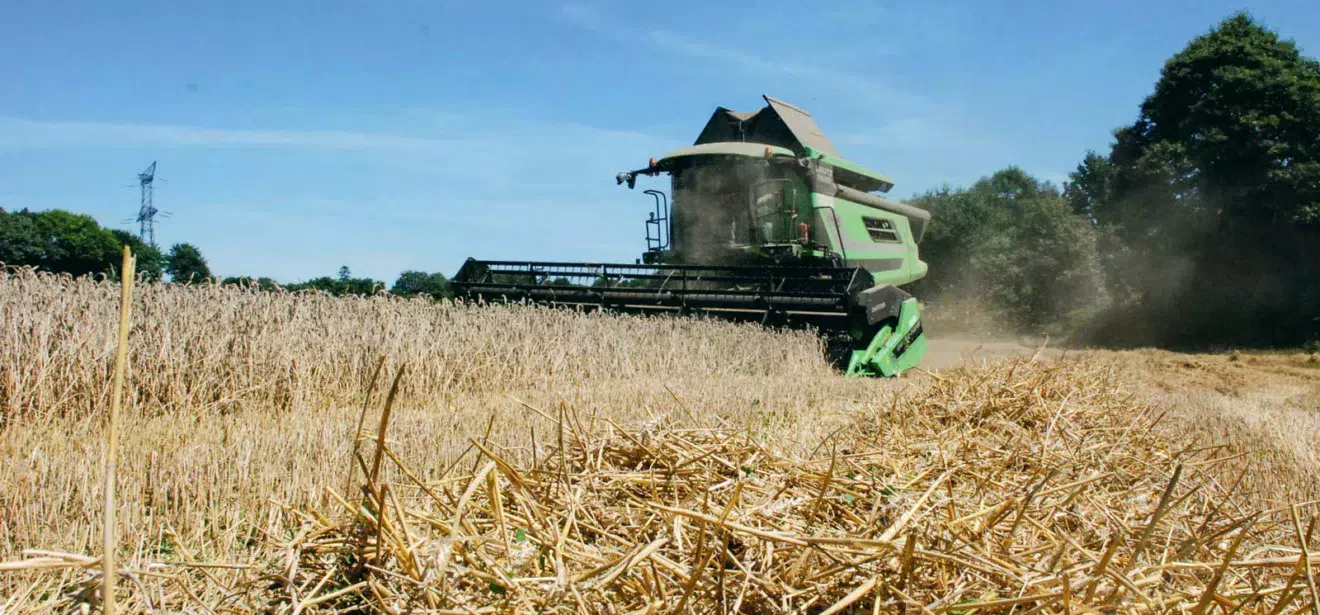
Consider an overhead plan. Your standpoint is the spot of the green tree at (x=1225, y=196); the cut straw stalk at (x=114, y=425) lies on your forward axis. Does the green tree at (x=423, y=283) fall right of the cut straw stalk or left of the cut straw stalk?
right

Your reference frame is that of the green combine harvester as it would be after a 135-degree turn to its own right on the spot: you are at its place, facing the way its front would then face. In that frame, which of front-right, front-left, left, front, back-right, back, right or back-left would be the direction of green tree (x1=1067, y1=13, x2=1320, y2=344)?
front-right

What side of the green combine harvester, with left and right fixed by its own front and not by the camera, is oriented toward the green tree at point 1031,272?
back

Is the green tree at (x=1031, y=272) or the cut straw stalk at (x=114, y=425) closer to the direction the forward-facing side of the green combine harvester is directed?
the cut straw stalk

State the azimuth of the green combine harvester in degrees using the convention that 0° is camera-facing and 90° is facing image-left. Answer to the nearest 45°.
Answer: approximately 45°

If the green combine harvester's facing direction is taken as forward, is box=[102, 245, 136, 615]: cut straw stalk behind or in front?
in front

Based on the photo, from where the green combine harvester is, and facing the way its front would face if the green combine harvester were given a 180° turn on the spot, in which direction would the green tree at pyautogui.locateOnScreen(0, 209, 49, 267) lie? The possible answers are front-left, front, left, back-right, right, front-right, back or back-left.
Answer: left

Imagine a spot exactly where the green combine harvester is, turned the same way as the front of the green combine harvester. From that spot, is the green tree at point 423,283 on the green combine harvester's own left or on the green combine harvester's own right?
on the green combine harvester's own right

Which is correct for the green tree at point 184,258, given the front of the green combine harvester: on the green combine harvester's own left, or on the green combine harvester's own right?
on the green combine harvester's own right
